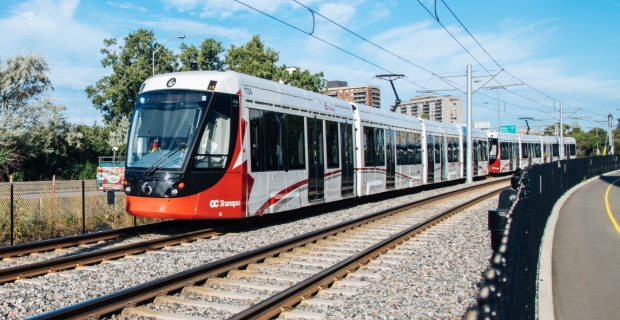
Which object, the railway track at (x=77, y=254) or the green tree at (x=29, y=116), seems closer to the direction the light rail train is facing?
the railway track

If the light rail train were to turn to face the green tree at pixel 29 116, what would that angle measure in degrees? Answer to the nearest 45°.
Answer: approximately 90° to its right

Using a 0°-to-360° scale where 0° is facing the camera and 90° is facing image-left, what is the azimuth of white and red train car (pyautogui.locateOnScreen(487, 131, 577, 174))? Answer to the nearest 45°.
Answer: approximately 45°

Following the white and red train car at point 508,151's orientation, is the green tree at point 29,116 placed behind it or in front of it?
in front

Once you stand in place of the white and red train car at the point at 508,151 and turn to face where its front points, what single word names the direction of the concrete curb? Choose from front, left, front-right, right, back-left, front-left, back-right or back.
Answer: front-left

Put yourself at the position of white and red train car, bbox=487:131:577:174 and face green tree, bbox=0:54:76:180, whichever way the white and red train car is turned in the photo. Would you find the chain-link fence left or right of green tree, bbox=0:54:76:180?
left

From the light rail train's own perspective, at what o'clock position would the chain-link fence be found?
The chain-link fence is roughly at 12 o'clock from the light rail train.

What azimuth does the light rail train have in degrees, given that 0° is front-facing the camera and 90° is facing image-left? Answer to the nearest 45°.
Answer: approximately 45°

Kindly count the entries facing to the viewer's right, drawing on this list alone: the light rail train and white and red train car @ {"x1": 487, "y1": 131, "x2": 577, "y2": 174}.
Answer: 0

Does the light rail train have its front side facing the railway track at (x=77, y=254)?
yes
